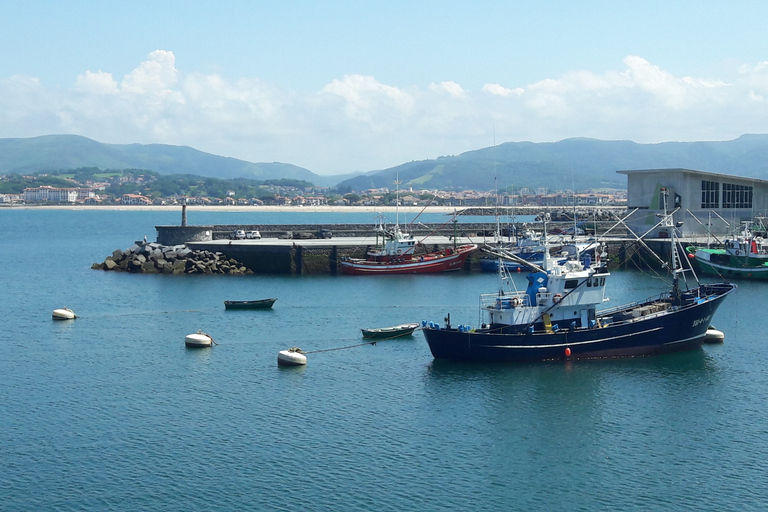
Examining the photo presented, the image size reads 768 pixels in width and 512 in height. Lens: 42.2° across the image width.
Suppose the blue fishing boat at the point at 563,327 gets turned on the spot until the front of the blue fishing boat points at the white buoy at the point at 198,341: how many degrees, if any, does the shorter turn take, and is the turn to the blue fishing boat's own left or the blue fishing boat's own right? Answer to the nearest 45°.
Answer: approximately 180°

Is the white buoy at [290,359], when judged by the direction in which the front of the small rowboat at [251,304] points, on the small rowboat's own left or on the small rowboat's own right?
on the small rowboat's own right

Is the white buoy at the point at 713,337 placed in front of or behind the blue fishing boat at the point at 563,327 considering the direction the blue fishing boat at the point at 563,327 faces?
in front

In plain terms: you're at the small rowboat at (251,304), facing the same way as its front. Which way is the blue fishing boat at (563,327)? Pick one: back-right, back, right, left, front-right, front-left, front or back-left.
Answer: front-right

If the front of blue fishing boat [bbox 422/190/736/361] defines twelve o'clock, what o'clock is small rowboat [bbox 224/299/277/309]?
The small rowboat is roughly at 7 o'clock from the blue fishing boat.

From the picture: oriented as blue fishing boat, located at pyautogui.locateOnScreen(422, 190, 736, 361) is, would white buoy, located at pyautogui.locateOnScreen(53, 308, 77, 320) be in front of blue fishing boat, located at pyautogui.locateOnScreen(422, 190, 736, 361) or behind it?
behind

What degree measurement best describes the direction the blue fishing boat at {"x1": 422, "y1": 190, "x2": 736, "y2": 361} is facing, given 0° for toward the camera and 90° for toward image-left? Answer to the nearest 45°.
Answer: approximately 270°

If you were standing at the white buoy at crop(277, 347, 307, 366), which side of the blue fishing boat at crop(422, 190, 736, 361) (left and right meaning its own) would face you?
back

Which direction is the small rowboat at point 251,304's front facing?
to the viewer's right

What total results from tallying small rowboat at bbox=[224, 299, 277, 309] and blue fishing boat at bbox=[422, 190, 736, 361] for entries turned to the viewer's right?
2
